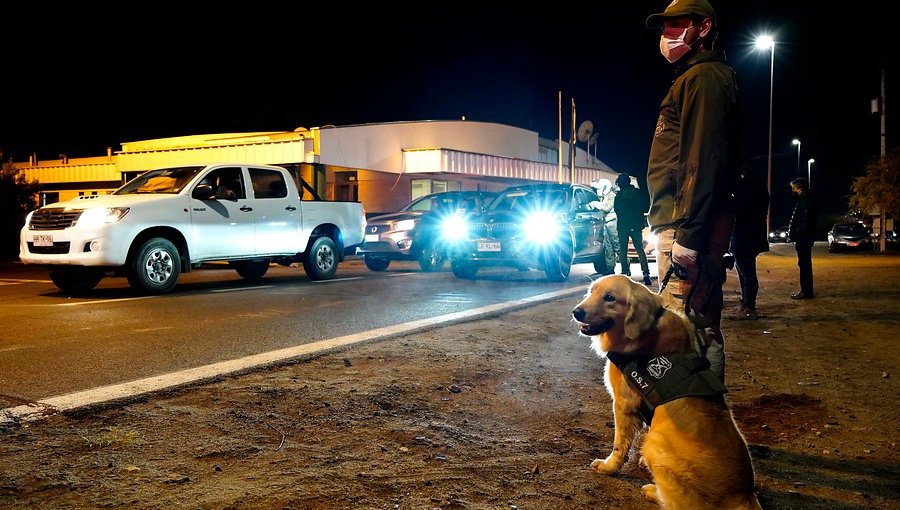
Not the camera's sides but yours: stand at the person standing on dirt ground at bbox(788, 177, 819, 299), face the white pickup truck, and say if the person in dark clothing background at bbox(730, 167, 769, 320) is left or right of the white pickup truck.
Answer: left

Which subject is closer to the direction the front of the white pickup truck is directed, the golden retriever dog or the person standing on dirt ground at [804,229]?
the golden retriever dog

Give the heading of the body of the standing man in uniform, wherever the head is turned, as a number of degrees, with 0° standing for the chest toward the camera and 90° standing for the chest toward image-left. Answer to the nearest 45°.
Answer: approximately 90°

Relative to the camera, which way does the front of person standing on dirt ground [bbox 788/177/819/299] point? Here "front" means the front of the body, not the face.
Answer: to the viewer's left

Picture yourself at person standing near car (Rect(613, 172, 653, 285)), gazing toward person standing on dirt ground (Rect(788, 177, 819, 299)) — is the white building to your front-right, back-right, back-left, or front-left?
back-left

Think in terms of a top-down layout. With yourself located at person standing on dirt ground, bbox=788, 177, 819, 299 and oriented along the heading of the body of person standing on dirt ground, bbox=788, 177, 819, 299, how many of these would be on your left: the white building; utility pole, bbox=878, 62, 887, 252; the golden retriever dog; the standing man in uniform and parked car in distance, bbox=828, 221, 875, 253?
2

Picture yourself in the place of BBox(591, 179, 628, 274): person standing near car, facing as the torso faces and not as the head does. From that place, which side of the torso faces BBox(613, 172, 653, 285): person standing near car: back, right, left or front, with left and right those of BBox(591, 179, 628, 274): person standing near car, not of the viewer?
left

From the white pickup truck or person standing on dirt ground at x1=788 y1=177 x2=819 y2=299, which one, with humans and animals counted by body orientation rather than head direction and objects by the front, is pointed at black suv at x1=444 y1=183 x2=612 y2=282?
the person standing on dirt ground

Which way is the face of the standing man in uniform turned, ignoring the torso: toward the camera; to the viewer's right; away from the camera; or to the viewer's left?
to the viewer's left

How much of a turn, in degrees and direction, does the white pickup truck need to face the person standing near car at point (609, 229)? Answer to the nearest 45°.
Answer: approximately 135° to its left

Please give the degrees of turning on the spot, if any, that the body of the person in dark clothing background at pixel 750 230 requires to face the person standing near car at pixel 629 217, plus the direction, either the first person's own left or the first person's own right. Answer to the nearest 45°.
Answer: approximately 45° to the first person's own right

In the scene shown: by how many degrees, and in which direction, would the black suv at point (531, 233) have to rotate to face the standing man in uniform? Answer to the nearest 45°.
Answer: approximately 45° to its left

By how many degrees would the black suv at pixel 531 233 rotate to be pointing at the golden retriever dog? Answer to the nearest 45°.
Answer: approximately 45° to its left

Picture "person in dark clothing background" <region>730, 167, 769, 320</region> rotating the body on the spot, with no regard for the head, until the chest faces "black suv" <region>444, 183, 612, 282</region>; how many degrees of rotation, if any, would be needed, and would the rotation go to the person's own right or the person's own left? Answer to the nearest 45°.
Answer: approximately 45° to the person's own right
